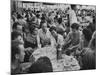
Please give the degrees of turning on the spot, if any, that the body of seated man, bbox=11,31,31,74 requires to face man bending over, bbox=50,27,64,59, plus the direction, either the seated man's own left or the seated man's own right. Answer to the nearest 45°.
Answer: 0° — they already face them

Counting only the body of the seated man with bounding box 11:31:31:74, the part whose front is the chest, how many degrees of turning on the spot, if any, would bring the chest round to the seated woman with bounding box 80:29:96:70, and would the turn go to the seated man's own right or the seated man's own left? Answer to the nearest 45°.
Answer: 0° — they already face them

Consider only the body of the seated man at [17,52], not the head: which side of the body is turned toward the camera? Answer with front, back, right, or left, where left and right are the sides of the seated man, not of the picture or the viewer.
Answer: right

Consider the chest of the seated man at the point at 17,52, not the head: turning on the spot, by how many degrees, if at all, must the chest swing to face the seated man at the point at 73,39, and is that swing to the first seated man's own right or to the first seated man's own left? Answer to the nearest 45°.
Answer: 0° — they already face them
